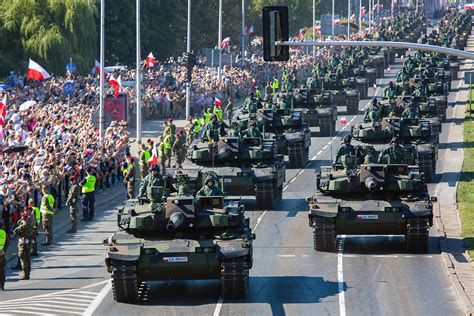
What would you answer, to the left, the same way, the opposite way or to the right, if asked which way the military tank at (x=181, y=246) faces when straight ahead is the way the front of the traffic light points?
the opposite way

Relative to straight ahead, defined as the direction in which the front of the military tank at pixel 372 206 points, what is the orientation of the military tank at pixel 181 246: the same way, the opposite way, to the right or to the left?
the same way

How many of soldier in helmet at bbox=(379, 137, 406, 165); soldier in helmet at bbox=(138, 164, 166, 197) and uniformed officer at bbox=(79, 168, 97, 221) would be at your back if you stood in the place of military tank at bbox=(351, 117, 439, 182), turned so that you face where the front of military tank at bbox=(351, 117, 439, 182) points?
0

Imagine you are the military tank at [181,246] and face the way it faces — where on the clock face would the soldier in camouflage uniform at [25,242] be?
The soldier in camouflage uniform is roughly at 4 o'clock from the military tank.

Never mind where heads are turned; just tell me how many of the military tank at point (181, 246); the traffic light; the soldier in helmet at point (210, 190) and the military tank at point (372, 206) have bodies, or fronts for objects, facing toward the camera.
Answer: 3

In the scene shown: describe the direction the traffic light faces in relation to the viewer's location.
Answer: facing away from the viewer

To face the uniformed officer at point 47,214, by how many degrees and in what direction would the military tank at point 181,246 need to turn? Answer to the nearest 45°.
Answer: approximately 135° to its right

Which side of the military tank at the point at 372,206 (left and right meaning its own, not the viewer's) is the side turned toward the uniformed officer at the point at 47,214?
right

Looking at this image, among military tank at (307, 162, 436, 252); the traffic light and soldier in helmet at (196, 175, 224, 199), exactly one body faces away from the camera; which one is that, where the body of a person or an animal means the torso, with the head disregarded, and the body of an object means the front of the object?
the traffic light

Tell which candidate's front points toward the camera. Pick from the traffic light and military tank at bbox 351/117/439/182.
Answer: the military tank

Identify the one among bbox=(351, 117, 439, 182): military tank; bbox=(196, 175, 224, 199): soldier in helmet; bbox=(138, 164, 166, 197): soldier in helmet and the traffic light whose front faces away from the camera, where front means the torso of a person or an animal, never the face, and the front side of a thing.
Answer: the traffic light

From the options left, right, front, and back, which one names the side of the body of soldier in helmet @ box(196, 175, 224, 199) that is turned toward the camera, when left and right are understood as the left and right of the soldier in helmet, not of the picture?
front

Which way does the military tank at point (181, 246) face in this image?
toward the camera

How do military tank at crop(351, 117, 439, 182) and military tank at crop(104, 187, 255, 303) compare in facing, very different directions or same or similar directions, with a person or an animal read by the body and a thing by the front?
same or similar directions
